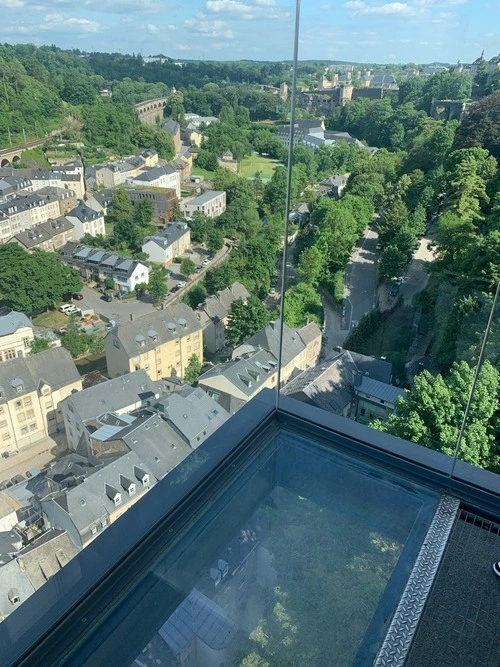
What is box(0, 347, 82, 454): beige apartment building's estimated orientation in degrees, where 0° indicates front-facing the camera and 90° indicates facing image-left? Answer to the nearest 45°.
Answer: approximately 315°

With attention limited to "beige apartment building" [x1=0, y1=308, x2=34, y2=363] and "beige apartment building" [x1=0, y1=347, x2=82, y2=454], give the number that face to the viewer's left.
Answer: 0

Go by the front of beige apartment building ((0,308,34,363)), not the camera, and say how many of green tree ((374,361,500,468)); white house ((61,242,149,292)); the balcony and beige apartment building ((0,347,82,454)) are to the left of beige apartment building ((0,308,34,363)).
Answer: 1

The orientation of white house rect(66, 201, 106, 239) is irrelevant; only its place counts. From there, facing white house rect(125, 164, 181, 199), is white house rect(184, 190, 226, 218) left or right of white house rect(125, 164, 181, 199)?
right

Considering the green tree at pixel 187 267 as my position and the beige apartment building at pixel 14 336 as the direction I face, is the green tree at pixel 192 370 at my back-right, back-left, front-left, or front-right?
front-left

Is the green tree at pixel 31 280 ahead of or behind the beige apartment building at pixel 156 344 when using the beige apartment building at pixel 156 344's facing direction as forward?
behind

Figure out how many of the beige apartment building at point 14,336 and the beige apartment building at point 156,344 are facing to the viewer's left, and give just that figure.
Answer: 0

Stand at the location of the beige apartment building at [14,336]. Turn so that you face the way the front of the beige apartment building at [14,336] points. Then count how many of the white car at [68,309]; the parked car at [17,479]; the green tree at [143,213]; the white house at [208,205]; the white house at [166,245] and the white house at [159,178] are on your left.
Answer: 5

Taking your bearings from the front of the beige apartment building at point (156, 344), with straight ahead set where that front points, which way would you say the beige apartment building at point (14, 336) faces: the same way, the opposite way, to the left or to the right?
the same way

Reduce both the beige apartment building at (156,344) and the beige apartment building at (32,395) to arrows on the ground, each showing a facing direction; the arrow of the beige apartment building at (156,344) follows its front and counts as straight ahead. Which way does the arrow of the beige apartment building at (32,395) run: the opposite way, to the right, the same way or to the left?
the same way

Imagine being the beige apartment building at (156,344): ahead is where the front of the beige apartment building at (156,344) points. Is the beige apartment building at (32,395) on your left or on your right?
on your right

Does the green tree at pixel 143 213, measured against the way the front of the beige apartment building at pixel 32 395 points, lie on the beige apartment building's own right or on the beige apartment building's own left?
on the beige apartment building's own left

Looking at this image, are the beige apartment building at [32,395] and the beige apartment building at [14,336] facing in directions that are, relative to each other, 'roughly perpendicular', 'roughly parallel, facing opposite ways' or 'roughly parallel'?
roughly parallel

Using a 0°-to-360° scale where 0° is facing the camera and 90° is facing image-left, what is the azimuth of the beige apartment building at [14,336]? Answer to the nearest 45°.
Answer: approximately 315°

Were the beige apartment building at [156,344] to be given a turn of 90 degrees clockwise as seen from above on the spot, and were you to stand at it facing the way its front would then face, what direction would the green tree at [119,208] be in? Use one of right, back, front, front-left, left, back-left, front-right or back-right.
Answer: back-right

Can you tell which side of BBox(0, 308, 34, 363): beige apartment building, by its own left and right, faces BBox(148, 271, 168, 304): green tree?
left
